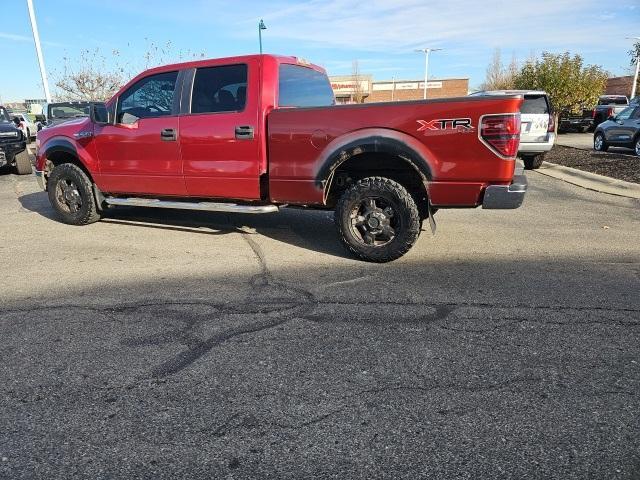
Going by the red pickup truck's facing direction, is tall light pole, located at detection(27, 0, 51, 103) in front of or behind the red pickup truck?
in front

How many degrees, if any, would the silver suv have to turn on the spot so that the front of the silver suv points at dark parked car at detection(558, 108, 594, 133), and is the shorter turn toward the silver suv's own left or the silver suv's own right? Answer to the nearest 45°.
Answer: approximately 45° to the silver suv's own right

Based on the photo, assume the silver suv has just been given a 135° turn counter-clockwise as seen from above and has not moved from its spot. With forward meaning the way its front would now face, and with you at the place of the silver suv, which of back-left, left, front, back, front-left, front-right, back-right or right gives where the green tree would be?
back

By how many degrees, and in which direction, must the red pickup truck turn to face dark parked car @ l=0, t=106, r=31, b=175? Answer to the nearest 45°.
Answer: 0° — it already faces it

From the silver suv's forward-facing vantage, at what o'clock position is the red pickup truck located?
The red pickup truck is roughly at 8 o'clock from the silver suv.

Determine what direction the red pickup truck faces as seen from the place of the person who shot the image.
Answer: facing away from the viewer and to the left of the viewer

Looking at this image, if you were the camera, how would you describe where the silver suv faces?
facing away from the viewer and to the left of the viewer

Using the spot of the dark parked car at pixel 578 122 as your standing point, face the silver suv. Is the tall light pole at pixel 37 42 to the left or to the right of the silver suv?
right

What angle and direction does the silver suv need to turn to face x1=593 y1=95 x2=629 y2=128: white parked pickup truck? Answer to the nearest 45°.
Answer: approximately 45° to its right

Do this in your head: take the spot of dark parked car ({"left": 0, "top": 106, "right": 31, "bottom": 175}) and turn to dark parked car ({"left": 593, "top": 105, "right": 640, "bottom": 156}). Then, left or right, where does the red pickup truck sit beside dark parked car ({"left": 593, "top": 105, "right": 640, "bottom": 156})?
right

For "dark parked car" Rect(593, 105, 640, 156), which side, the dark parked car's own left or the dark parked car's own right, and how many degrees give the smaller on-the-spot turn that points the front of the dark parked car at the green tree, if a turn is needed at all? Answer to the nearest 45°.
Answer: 0° — it already faces it
